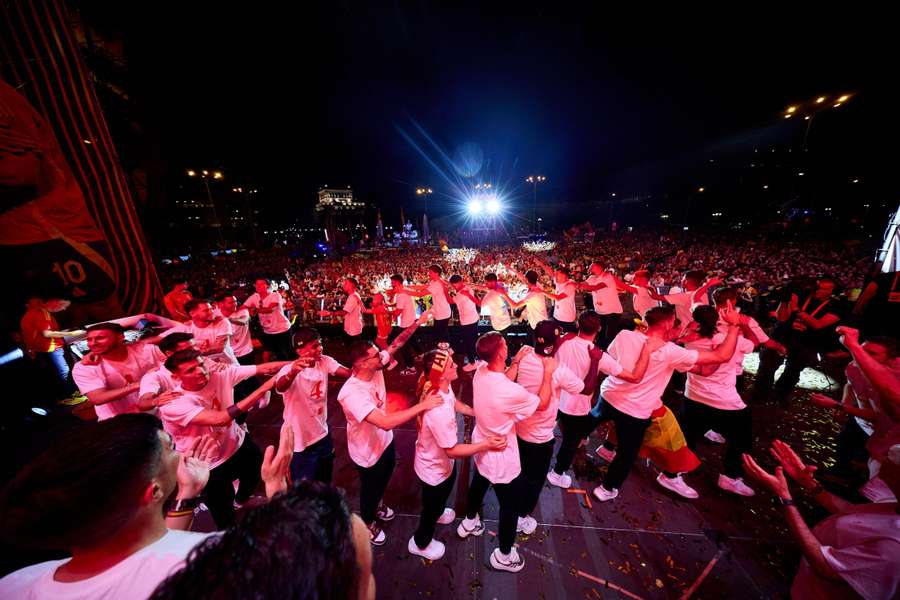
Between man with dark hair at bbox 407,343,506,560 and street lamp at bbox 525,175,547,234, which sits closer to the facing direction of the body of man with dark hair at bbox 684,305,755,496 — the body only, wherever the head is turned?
the street lamp
